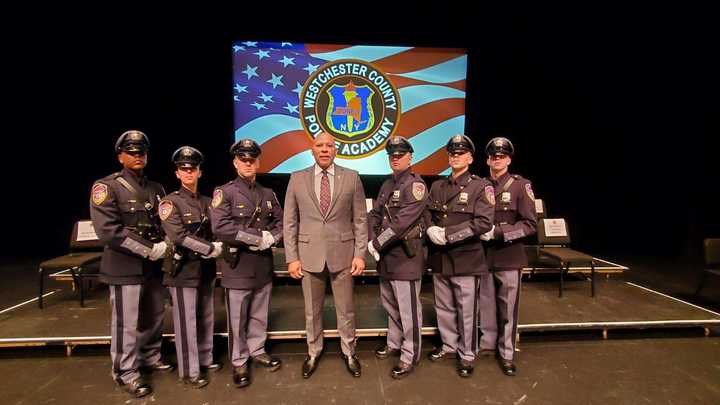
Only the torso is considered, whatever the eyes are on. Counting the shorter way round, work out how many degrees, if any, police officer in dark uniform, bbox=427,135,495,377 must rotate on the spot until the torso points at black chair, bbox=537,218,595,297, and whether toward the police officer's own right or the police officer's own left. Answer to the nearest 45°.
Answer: approximately 180°

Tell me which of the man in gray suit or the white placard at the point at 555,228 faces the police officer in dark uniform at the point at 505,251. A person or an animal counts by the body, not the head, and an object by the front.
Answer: the white placard

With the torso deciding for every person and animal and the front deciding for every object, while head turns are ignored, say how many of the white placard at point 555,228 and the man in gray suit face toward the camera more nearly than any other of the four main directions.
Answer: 2

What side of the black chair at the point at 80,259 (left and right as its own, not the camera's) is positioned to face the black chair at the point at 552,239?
left

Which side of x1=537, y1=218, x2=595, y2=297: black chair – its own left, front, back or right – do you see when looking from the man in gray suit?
right

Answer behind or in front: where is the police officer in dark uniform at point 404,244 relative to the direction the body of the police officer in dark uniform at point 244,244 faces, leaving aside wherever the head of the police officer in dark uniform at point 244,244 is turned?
in front

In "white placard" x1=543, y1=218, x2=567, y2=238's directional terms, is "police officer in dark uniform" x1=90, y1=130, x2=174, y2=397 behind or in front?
in front

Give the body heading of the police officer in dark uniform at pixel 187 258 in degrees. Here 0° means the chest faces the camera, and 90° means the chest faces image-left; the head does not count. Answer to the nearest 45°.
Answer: approximately 315°

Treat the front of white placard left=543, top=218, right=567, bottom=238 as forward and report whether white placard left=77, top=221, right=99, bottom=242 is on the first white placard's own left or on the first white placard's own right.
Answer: on the first white placard's own right
